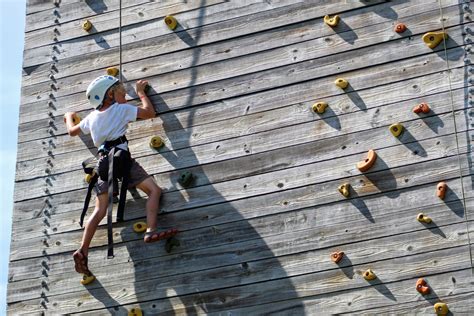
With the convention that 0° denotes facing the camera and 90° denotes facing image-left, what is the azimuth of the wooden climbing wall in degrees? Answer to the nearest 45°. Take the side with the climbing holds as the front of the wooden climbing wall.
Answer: approximately 0°
